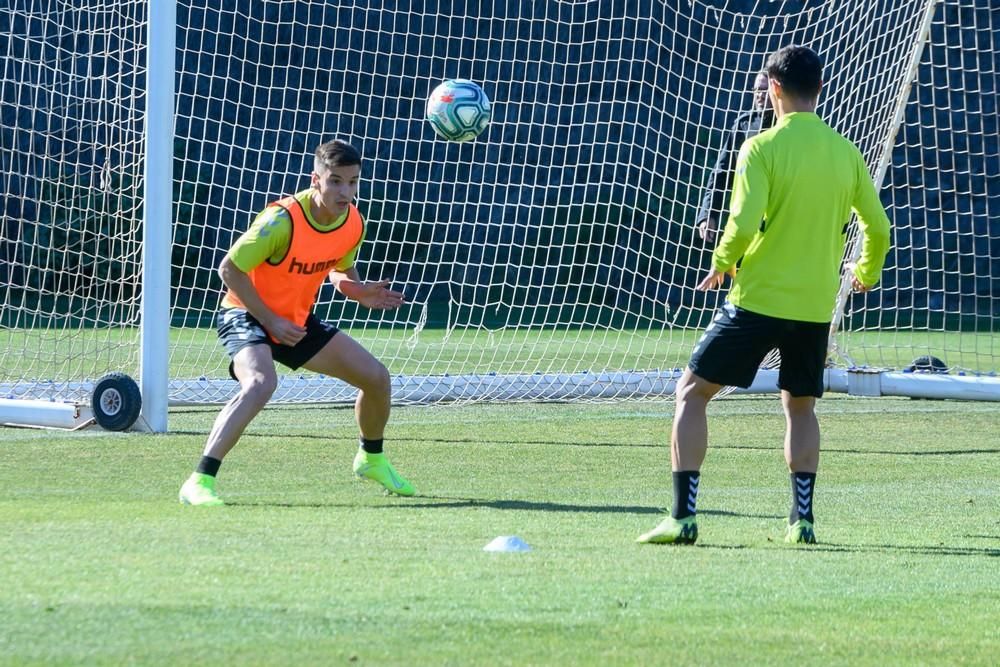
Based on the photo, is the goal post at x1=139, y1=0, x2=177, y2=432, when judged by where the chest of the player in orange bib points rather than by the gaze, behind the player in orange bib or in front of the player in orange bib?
behind

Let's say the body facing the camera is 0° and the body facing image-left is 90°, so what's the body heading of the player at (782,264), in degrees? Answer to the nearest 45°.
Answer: approximately 135°

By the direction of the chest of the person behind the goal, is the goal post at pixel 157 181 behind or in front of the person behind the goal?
in front

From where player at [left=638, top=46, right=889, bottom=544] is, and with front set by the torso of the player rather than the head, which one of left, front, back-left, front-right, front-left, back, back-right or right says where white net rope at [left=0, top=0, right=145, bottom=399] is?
front

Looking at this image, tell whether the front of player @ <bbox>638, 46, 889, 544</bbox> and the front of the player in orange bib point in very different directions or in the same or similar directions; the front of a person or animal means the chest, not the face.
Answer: very different directions

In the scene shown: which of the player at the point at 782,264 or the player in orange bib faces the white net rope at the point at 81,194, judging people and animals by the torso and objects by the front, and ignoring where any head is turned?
the player

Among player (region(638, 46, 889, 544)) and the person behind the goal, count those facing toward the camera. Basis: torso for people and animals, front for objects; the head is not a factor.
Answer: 1

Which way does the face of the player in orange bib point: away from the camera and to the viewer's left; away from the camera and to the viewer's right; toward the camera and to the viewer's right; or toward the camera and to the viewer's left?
toward the camera and to the viewer's right

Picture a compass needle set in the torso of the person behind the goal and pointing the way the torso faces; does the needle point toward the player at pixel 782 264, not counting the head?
yes

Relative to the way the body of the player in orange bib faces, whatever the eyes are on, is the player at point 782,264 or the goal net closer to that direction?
the player

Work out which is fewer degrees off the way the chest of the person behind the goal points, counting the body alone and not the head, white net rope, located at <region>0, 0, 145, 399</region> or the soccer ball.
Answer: the soccer ball

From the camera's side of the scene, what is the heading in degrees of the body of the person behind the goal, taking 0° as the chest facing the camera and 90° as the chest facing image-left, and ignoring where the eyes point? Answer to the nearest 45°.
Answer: approximately 0°

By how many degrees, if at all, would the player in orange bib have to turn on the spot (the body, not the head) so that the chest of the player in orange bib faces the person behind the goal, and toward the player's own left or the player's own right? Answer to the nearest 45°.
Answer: approximately 90° to the player's own left

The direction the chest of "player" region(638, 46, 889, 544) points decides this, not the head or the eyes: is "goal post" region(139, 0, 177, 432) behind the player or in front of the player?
in front
